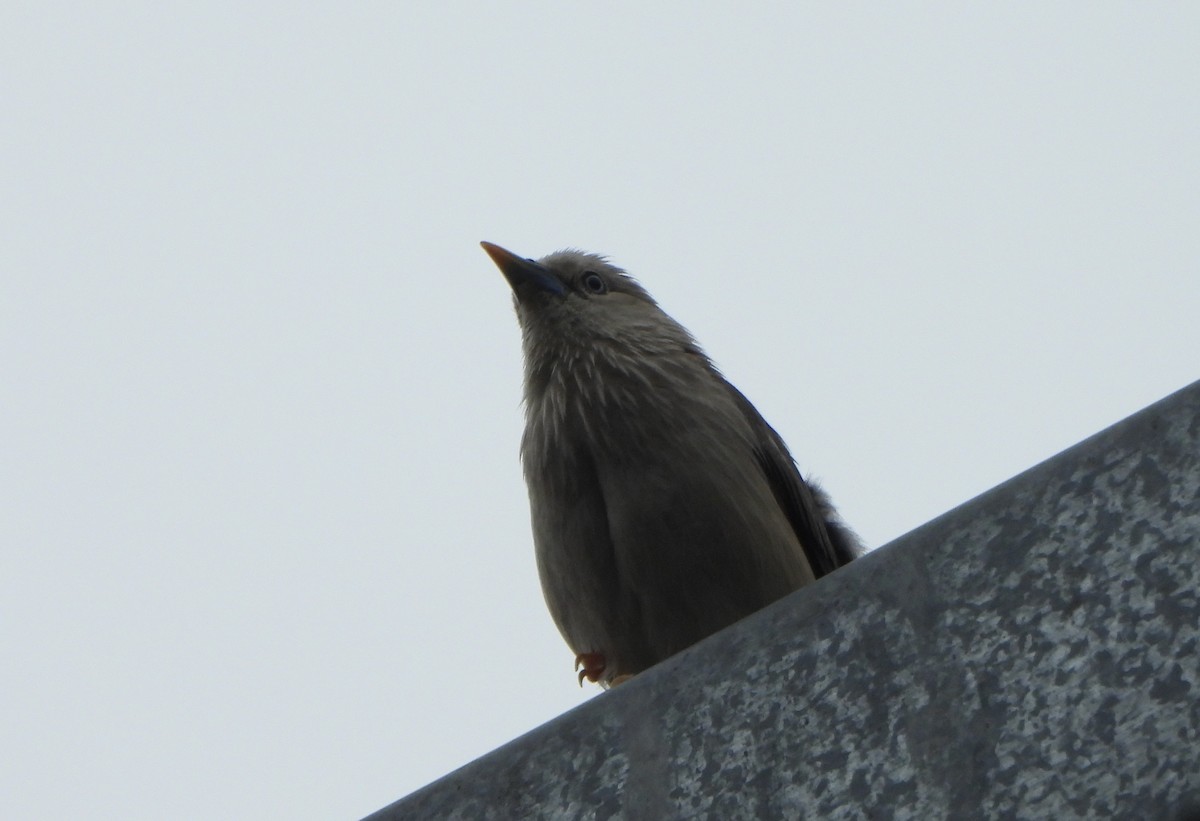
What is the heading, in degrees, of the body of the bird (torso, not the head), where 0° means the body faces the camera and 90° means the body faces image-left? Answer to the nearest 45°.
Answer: approximately 45°
